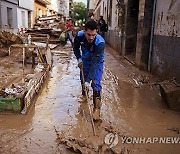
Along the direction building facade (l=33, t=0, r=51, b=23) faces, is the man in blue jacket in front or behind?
in front

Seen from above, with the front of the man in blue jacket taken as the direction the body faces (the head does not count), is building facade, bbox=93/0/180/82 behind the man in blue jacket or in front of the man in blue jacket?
behind

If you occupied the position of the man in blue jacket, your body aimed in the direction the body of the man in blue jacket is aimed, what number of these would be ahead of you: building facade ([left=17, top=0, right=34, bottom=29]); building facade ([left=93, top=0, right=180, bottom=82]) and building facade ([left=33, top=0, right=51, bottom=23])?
0

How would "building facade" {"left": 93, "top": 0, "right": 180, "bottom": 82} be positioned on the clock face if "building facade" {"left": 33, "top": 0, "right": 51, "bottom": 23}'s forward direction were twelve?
"building facade" {"left": 93, "top": 0, "right": 180, "bottom": 82} is roughly at 1 o'clock from "building facade" {"left": 33, "top": 0, "right": 51, "bottom": 23}.

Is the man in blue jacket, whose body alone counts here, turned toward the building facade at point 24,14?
no

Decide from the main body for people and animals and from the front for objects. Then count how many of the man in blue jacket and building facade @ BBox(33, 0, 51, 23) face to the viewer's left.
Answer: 0

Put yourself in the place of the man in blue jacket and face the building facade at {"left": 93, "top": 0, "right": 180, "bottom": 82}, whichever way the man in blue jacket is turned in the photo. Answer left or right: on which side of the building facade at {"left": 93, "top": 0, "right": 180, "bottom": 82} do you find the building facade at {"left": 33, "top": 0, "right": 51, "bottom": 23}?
left

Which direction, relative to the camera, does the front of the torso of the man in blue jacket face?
toward the camera

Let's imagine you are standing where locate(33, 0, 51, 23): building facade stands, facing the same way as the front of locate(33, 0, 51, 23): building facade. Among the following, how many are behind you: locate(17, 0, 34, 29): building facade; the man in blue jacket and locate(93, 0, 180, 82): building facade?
0

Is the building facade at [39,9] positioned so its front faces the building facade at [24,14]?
no

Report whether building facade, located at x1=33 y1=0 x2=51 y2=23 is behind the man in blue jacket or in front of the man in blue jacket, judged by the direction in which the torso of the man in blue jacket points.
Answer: behind

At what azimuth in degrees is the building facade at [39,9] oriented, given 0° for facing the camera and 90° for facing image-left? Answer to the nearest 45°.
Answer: approximately 315°
